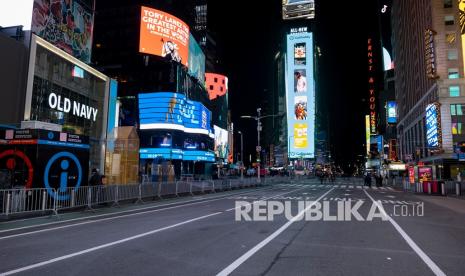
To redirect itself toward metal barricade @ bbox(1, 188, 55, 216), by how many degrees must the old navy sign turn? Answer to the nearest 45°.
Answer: approximately 45° to its right

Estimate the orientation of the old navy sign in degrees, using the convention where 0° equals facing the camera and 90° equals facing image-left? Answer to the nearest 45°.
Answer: approximately 315°
